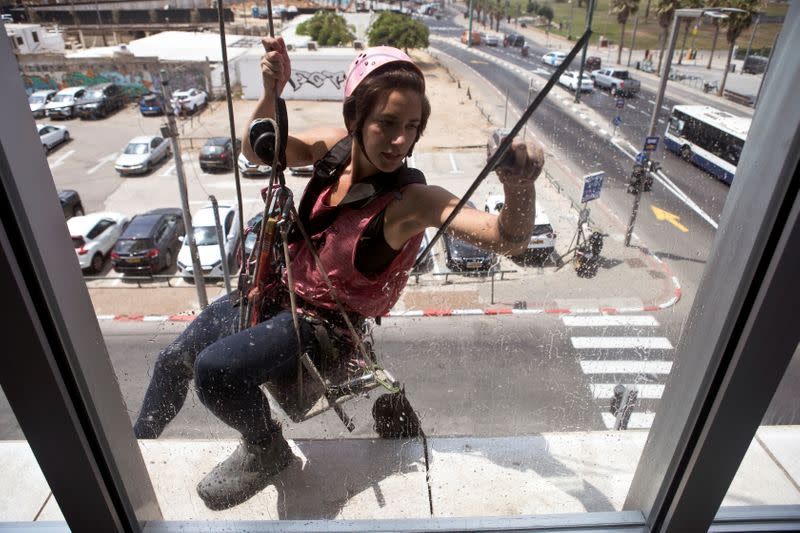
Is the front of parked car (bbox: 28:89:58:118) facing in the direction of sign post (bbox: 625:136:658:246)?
no

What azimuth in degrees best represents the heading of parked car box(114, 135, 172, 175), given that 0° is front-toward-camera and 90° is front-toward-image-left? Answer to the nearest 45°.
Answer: approximately 45°

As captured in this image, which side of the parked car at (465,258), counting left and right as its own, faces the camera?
front

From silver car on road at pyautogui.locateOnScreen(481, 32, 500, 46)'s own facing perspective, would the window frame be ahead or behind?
ahead

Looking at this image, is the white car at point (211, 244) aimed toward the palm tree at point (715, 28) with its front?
no

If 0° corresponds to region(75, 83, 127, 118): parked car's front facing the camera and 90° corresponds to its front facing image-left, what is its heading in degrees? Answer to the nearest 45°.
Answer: approximately 45°

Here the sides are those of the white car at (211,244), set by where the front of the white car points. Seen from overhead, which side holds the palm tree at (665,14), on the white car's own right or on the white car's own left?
on the white car's own left

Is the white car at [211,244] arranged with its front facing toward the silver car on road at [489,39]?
no

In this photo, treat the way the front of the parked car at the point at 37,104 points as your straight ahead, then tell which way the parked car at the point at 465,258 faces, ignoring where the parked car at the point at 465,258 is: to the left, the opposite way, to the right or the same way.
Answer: the same way
